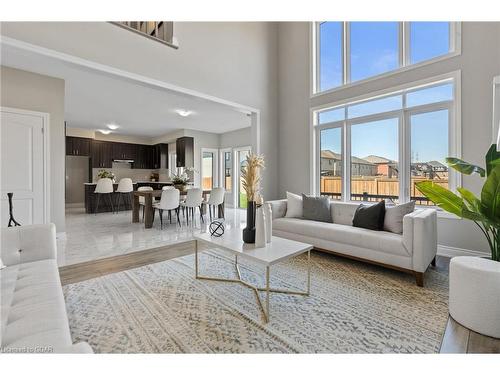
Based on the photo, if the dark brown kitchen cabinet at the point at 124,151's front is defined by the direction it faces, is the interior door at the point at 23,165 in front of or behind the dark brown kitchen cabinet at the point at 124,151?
in front

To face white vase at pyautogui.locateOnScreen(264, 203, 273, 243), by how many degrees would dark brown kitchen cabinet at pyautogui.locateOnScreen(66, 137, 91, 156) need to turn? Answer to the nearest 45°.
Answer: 0° — it already faces it

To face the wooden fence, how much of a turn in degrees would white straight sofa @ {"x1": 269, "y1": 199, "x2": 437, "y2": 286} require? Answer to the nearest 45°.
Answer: approximately 135° to its right

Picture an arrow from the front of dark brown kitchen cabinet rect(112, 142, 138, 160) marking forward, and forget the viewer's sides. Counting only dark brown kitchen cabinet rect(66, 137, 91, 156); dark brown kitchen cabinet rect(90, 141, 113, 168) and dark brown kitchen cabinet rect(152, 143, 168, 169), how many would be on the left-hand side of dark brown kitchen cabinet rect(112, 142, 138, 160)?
1

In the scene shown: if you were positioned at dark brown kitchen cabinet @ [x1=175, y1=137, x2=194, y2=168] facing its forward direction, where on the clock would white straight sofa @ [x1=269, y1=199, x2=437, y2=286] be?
The white straight sofa is roughly at 10 o'clock from the dark brown kitchen cabinet.

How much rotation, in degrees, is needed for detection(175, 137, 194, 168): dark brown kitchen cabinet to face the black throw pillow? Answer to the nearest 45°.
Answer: approximately 45° to its left

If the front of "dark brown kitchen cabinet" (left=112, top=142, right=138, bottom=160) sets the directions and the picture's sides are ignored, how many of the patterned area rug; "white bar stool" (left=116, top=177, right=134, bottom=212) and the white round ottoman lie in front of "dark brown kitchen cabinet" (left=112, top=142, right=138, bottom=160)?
3

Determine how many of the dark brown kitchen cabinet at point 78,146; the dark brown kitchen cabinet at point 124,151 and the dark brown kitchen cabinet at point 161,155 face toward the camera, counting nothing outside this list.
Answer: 3

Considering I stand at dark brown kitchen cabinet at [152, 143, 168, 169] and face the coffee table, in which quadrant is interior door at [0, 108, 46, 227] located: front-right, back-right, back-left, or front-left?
front-right

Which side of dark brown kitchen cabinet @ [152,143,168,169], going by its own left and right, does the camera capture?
front

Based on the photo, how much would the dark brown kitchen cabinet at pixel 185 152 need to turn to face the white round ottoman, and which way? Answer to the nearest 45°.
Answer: approximately 45° to its left

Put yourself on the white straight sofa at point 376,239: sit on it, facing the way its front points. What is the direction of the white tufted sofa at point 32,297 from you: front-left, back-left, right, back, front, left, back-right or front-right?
front

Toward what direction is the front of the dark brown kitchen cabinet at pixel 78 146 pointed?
toward the camera

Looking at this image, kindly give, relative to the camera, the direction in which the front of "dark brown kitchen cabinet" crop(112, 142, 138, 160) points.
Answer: facing the viewer

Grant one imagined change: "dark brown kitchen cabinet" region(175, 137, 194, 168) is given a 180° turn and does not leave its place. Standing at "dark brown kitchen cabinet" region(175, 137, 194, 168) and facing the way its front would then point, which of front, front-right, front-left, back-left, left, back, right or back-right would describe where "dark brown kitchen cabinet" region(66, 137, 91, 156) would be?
back-left

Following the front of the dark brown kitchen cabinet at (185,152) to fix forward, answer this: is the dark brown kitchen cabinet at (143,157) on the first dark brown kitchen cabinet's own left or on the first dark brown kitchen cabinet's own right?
on the first dark brown kitchen cabinet's own right
